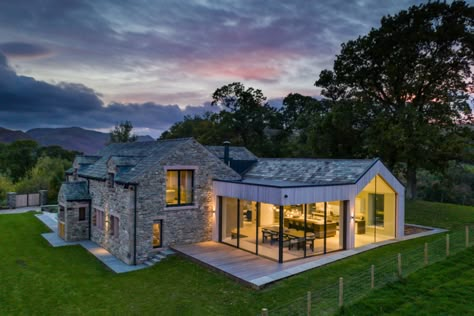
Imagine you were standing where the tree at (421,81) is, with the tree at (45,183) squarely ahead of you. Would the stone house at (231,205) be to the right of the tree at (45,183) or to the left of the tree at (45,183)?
left

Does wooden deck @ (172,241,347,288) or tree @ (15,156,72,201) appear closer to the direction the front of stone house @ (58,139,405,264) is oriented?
the wooden deck

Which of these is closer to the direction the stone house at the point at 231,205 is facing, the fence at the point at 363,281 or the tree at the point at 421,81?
the fence

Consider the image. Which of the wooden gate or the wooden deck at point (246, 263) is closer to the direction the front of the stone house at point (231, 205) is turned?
the wooden deck
